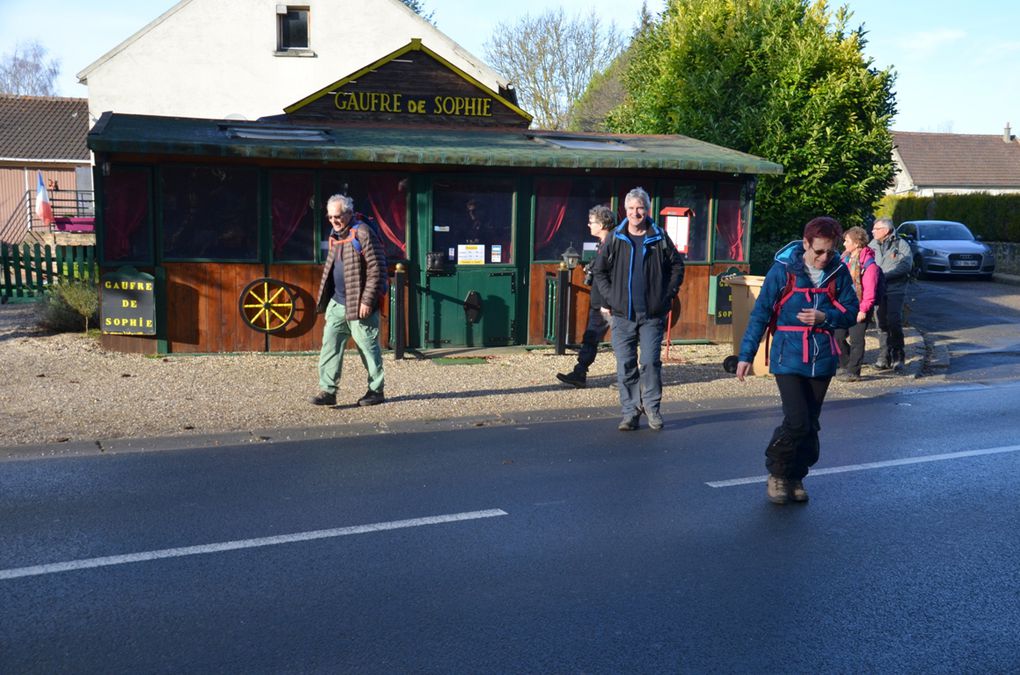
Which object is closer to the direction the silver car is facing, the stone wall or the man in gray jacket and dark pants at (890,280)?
the man in gray jacket and dark pants

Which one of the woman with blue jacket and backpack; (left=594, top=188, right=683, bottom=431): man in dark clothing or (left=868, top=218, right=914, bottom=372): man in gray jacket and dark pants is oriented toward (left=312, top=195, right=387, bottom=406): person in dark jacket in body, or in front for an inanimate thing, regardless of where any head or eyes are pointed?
(left=868, top=218, right=914, bottom=372): man in gray jacket and dark pants

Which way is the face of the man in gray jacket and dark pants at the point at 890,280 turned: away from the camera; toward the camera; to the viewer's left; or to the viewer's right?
to the viewer's left

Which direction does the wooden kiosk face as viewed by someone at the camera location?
facing the viewer

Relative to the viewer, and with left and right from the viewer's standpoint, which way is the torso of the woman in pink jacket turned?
facing to the left of the viewer

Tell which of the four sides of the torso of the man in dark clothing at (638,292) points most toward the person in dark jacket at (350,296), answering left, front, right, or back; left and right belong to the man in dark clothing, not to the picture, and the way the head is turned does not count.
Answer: right

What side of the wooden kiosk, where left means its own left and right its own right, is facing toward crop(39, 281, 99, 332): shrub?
right

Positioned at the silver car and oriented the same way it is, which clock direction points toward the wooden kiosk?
The wooden kiosk is roughly at 2 o'clock from the silver car.

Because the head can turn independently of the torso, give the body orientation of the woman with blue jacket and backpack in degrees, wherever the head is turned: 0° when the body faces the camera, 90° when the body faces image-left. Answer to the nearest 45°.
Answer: approximately 0°

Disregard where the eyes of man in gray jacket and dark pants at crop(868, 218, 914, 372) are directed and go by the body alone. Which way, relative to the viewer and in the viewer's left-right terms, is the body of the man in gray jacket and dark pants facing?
facing the viewer and to the left of the viewer

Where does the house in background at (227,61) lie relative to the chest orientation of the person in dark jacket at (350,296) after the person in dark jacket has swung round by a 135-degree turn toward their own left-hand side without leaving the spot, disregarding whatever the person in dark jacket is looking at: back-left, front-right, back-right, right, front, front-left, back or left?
left

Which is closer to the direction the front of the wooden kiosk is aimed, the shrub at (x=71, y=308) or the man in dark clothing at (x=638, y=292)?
the man in dark clothing
